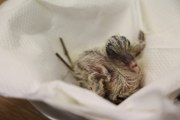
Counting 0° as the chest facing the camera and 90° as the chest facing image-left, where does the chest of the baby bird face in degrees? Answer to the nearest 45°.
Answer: approximately 315°
